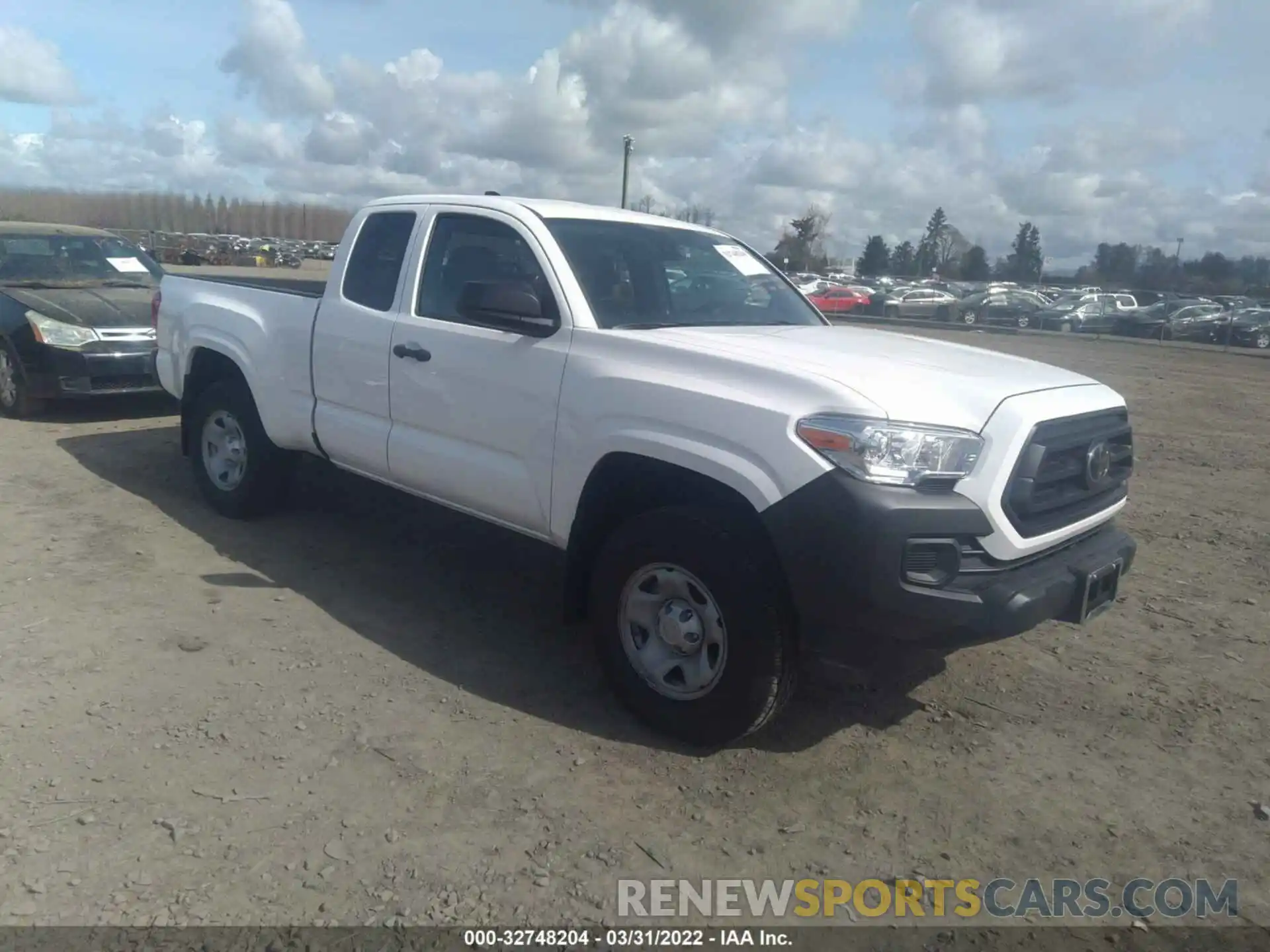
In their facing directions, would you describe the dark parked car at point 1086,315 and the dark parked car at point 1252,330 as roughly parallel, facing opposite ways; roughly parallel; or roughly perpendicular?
roughly parallel

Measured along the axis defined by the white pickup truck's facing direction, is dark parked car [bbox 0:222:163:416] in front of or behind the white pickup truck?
behind

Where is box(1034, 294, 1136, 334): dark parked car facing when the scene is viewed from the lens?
facing the viewer and to the left of the viewer

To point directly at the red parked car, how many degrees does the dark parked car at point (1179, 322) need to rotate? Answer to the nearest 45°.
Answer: approximately 45° to its right

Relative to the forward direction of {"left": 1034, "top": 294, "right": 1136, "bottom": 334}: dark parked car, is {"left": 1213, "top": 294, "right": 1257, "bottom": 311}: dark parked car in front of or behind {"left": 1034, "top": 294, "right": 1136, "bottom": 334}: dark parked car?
behind

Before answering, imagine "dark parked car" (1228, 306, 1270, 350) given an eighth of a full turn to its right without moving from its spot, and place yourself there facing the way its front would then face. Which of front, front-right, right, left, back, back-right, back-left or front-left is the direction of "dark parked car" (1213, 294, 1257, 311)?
right

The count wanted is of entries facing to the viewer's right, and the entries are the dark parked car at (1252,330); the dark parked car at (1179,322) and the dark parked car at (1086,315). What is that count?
0

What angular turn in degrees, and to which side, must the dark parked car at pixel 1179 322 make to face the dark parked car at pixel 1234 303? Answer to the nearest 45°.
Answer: approximately 135° to its right

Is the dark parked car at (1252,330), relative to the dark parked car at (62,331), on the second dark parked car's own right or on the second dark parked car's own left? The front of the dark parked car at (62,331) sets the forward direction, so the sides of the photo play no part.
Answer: on the second dark parked car's own left

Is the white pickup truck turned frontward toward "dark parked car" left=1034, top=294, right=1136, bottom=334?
no

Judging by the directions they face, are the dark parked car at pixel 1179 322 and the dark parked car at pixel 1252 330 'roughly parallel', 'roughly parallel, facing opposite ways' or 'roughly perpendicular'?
roughly parallel

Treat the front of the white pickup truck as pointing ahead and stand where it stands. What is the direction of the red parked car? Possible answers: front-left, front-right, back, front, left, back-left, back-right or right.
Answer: back-left

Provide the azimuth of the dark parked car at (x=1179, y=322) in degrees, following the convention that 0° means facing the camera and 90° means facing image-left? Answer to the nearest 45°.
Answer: approximately 45°

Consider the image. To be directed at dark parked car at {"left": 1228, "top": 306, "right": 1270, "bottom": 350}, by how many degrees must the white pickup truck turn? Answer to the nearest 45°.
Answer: approximately 90° to its left

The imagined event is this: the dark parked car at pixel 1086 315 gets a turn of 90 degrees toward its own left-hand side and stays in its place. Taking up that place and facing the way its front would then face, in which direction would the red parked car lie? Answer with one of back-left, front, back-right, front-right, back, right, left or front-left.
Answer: back-right

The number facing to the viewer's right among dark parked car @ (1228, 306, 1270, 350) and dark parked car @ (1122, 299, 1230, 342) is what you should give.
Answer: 0

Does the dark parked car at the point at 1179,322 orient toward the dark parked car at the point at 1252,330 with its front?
no
